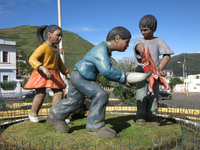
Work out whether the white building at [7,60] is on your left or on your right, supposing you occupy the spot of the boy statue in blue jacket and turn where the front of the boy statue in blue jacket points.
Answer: on your left

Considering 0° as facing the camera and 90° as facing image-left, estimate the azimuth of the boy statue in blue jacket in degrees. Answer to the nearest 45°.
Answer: approximately 270°
